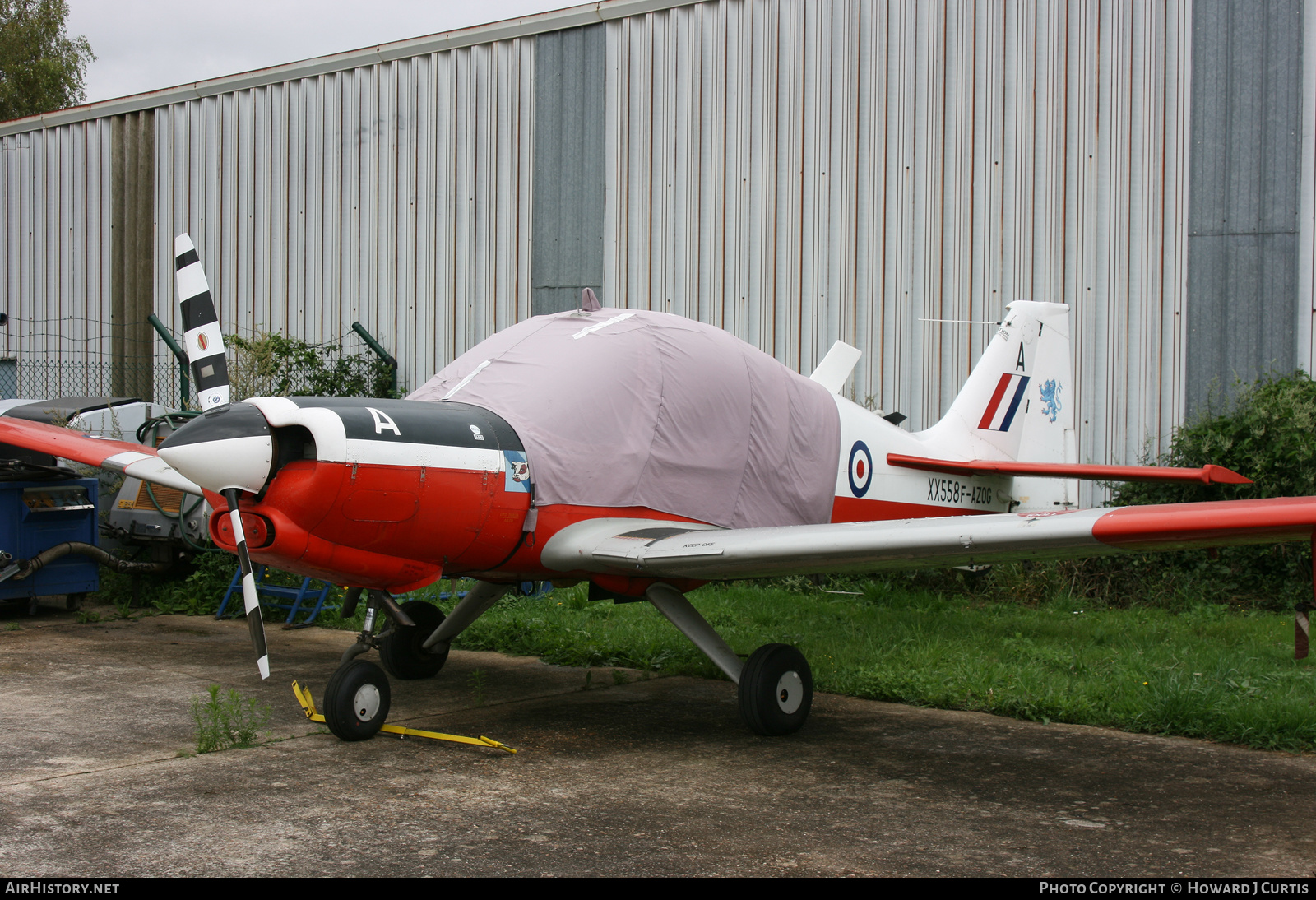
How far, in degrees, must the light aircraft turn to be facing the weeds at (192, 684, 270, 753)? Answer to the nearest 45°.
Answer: approximately 45° to its right

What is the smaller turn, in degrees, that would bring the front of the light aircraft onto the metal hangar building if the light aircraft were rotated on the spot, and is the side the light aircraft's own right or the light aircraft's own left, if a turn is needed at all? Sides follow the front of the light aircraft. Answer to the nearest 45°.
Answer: approximately 135° to the light aircraft's own right

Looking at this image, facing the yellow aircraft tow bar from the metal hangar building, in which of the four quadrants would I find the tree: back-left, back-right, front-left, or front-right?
back-right

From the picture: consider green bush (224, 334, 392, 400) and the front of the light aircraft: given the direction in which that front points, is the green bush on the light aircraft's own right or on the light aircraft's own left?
on the light aircraft's own right

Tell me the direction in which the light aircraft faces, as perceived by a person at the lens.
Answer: facing the viewer and to the left of the viewer

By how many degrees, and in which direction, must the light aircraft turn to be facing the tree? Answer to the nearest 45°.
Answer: approximately 90° to its right

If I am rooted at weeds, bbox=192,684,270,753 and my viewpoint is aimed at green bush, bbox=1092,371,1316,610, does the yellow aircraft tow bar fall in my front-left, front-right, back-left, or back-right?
front-right

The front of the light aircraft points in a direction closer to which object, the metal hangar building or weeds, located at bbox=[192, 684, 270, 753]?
the weeds

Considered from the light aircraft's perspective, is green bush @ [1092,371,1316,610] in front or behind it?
behind
